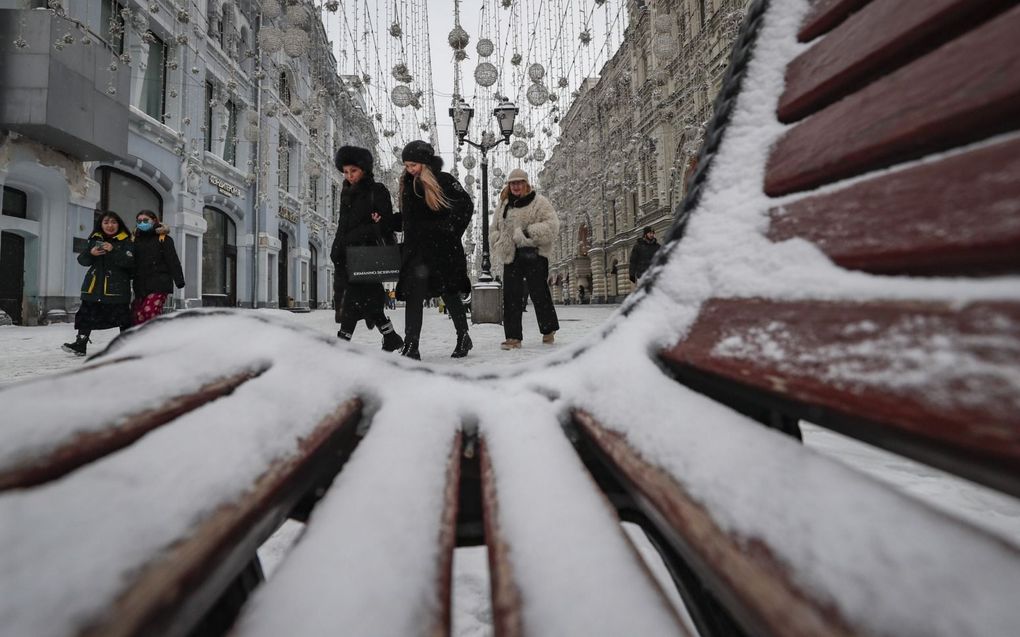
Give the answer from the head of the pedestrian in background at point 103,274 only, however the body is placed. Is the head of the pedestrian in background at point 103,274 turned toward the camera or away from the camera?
toward the camera

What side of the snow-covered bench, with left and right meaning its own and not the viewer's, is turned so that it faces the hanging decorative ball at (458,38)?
right

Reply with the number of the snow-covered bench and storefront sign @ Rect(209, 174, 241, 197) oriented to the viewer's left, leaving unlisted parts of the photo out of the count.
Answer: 1

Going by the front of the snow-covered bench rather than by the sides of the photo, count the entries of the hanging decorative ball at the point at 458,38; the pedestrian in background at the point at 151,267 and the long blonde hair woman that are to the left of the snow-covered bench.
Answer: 0

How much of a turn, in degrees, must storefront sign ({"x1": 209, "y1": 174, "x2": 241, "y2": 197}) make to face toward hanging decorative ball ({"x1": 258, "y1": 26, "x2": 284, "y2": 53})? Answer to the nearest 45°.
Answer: approximately 45° to its right

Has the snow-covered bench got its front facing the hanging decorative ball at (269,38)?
no

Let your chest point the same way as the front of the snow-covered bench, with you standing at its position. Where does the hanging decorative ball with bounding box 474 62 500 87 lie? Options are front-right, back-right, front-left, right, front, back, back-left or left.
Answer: right

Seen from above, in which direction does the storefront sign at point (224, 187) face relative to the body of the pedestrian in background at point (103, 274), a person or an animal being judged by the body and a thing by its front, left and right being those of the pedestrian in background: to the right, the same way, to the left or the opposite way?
to the left

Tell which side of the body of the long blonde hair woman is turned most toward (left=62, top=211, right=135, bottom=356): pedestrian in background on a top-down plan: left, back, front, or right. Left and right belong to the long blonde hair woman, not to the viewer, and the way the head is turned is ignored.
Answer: right

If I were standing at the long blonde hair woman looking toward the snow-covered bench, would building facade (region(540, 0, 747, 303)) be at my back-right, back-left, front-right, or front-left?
back-left

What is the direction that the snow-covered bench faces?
to the viewer's left

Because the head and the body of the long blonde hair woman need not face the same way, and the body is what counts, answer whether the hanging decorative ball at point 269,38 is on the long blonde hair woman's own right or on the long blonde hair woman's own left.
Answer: on the long blonde hair woman's own right

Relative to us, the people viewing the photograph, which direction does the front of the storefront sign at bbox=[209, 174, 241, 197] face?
facing the viewer and to the right of the viewer

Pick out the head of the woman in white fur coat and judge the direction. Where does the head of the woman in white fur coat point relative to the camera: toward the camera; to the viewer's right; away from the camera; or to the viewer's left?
toward the camera

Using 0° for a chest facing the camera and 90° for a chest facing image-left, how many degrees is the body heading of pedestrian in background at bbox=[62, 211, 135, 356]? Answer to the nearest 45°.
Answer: approximately 45°
